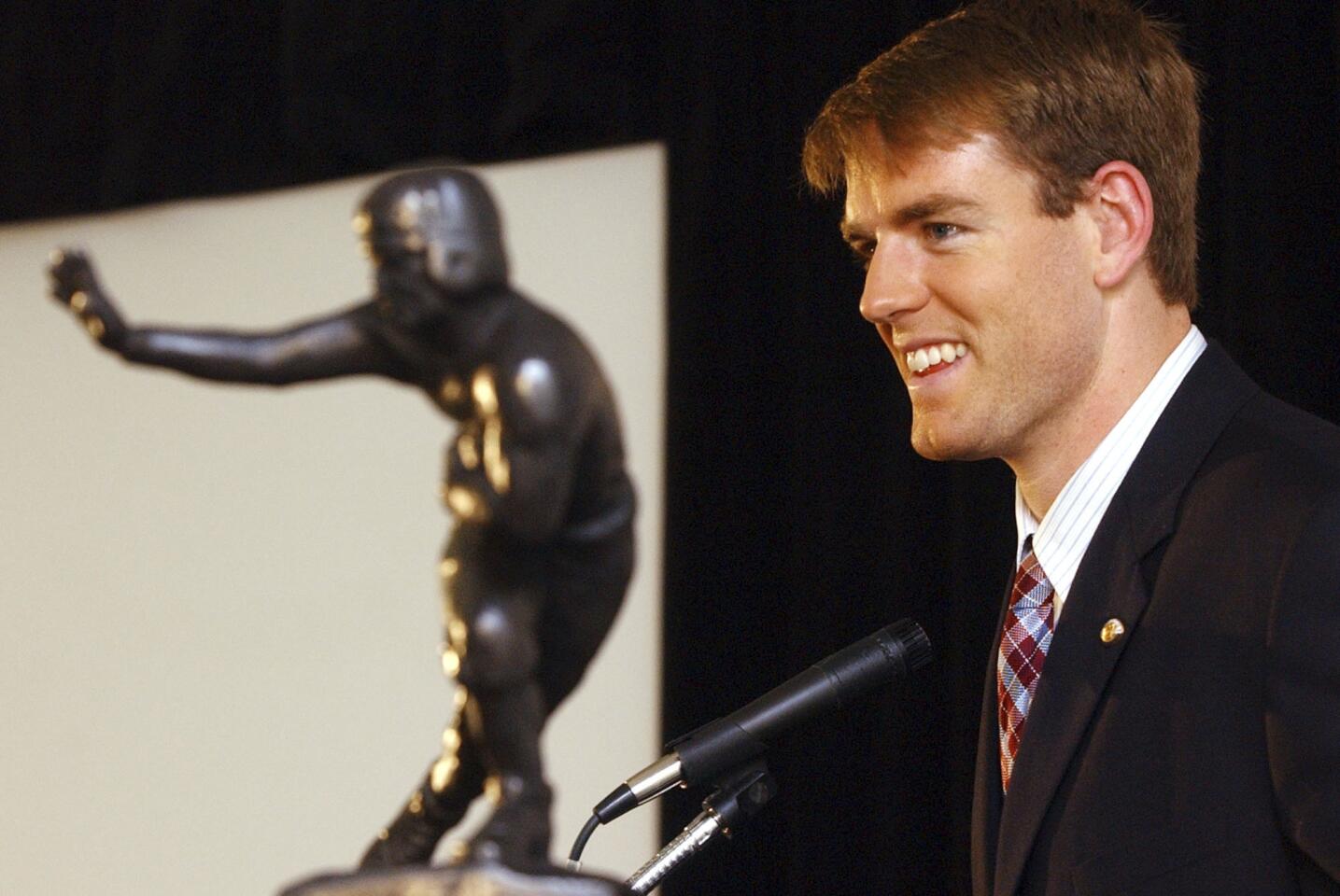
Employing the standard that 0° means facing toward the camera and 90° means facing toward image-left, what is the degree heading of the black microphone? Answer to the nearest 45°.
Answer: approximately 270°

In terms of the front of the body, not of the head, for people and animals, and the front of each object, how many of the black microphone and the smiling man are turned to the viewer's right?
1

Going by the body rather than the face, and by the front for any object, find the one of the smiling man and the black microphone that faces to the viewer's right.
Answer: the black microphone
